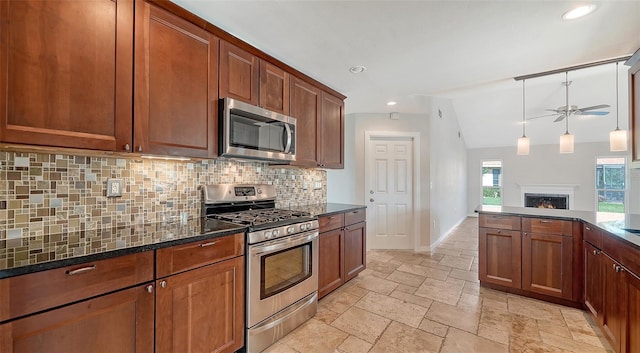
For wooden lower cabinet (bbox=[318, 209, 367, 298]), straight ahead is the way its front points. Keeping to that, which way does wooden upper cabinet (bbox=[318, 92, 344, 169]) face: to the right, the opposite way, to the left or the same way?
the same way

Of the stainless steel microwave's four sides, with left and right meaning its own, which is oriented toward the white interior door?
left

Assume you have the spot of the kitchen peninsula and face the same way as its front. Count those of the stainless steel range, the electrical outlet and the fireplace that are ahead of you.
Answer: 2

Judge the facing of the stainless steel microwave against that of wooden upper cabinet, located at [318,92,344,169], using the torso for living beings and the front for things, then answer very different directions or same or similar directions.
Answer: same or similar directions

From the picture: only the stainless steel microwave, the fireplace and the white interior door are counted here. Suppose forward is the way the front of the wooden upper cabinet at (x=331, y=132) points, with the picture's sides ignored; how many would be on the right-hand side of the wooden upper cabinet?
1

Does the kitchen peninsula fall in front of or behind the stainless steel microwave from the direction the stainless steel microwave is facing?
in front

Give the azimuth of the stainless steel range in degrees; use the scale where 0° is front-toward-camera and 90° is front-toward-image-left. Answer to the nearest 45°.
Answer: approximately 315°

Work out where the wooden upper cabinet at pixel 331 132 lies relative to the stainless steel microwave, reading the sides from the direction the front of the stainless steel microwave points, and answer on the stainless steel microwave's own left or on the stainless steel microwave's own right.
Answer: on the stainless steel microwave's own left

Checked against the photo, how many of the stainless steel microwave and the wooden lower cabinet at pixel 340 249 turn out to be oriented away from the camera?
0

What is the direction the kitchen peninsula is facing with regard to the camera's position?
facing the viewer and to the left of the viewer

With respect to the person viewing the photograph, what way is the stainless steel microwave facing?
facing the viewer and to the right of the viewer

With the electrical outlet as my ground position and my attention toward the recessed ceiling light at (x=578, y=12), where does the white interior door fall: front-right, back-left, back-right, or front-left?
front-left

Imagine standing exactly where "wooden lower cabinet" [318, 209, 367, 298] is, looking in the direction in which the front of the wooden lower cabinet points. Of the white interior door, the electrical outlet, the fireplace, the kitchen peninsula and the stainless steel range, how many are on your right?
2

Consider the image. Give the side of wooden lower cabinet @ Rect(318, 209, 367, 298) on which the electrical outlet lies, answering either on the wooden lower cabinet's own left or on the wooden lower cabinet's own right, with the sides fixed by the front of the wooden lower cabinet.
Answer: on the wooden lower cabinet's own right
